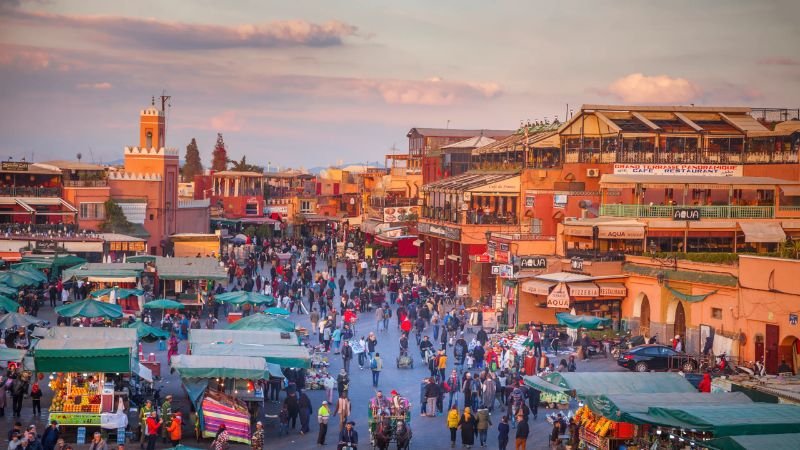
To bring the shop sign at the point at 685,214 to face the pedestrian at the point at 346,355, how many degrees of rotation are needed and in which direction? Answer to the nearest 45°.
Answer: approximately 45° to its right

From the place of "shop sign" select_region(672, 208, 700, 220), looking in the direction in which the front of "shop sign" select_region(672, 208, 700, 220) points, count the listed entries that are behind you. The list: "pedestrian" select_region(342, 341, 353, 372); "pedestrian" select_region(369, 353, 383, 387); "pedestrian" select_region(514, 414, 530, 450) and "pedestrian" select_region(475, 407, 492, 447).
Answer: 0

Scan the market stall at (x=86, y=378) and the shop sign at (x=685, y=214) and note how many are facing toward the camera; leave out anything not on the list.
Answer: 2

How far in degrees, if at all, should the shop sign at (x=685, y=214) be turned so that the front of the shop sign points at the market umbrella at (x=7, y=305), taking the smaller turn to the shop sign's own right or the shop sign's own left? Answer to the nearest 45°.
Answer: approximately 45° to the shop sign's own right

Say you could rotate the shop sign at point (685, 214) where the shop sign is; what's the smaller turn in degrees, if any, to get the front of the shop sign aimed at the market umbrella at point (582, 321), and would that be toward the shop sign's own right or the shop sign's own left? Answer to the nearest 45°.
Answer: approximately 45° to the shop sign's own right

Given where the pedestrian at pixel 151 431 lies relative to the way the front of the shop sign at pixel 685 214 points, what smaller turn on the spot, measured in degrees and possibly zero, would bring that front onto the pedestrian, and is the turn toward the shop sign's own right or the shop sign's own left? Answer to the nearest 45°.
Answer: approximately 45° to the shop sign's own right

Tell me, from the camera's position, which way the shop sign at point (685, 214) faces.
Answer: facing the viewer

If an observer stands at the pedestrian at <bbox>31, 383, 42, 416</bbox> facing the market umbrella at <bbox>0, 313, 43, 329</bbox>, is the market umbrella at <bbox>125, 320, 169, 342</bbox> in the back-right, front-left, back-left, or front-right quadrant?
front-right

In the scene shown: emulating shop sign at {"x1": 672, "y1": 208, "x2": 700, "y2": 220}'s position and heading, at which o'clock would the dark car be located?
The dark car is roughly at 12 o'clock from the shop sign.

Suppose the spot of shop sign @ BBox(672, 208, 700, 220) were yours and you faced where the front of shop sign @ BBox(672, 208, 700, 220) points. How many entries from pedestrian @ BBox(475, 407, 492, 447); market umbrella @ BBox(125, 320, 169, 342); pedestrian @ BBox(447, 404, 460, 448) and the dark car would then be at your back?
0

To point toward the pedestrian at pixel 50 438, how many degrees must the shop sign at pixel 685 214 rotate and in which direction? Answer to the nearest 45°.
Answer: approximately 45° to its right

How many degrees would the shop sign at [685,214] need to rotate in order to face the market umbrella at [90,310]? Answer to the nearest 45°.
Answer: approximately 45° to its right

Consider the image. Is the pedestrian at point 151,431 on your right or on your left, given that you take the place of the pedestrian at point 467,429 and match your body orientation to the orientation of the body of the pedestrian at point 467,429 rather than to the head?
on your left

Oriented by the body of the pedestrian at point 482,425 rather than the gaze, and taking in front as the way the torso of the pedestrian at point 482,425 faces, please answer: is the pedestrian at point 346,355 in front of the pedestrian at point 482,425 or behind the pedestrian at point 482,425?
in front
